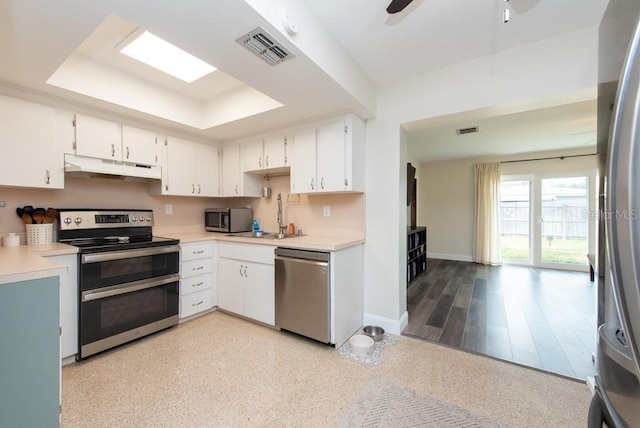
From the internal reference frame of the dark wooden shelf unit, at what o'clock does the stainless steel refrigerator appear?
The stainless steel refrigerator is roughly at 3 o'clock from the dark wooden shelf unit.

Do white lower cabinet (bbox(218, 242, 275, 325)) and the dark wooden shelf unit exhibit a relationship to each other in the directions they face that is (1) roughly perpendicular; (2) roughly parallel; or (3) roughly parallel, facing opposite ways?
roughly perpendicular

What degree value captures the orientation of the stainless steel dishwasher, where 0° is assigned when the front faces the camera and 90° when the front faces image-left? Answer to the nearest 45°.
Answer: approximately 45°

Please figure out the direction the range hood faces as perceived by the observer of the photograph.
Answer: facing the viewer and to the right of the viewer

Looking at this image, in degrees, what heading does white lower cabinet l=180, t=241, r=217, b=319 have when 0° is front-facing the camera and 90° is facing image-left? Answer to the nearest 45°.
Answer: approximately 315°

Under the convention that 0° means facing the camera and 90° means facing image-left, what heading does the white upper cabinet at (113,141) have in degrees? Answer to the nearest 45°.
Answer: approximately 315°

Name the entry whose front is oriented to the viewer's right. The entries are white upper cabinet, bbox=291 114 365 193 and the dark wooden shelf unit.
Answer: the dark wooden shelf unit

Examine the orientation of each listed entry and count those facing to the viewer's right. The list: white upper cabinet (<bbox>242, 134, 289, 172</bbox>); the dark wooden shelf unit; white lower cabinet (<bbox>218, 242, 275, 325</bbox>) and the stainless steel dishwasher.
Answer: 1

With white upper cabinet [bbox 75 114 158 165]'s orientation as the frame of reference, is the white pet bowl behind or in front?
in front

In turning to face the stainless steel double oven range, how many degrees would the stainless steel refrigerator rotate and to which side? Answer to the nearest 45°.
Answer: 0° — it already faces it

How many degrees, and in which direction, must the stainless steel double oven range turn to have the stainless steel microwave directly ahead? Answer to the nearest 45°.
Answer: approximately 45° to its left

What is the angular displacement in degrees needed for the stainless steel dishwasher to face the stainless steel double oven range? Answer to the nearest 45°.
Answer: approximately 45° to its right

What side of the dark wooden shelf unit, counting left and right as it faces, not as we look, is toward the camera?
right
